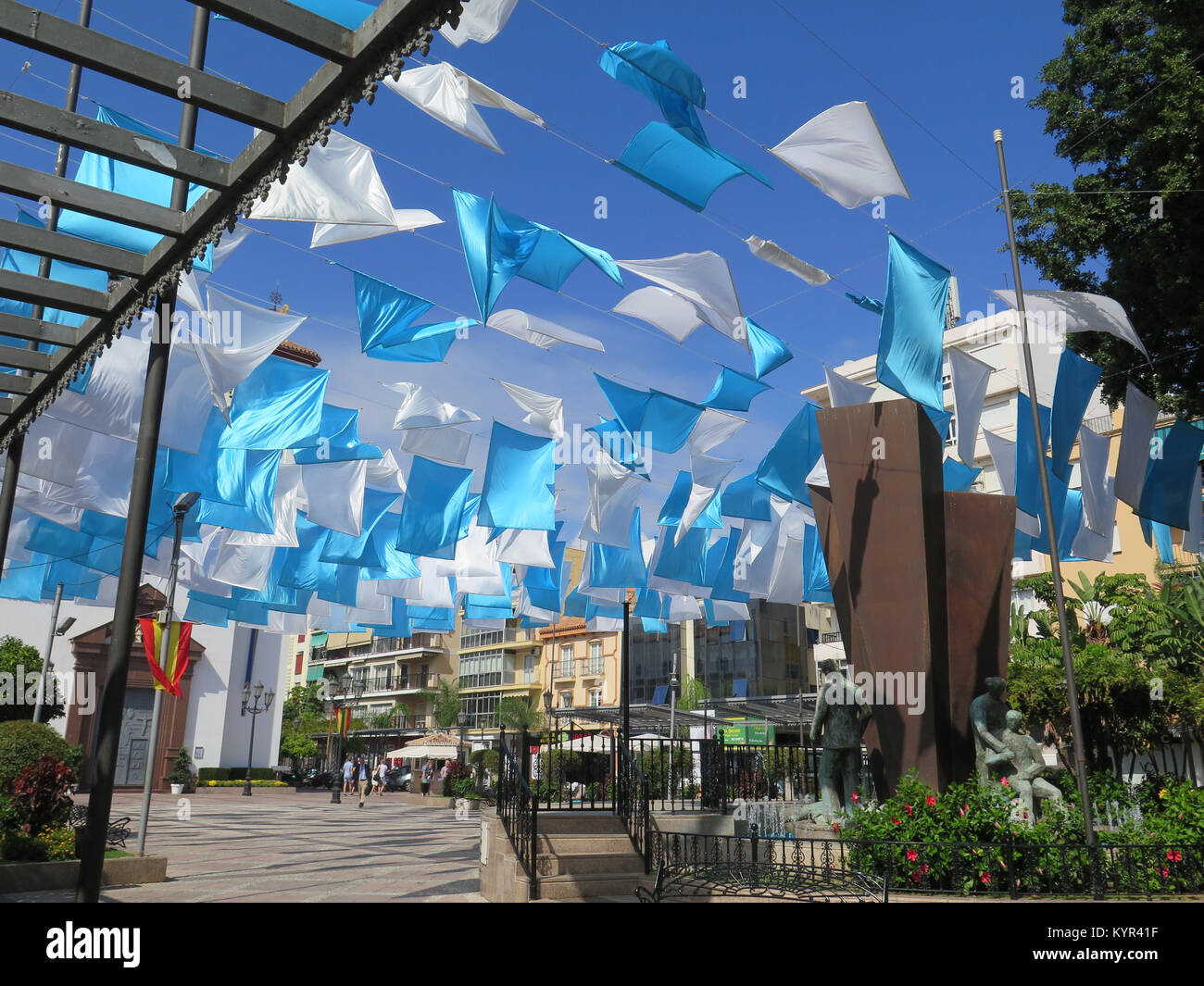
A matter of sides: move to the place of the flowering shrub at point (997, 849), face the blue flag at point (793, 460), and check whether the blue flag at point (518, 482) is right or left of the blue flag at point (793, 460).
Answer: left

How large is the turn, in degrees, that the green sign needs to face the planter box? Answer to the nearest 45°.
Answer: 0° — it already faces it

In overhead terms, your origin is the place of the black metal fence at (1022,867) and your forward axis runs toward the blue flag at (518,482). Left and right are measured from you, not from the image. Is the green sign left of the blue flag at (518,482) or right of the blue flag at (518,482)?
right

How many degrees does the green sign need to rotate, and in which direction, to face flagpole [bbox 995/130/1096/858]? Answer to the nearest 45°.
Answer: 0° — it already faces it

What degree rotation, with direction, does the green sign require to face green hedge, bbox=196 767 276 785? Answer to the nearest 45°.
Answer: approximately 90° to its right

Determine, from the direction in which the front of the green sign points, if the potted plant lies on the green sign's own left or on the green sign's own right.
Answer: on the green sign's own right

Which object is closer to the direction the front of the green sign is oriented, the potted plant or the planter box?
the planter box

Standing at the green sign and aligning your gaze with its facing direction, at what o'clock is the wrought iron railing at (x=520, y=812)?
The wrought iron railing is roughly at 12 o'clock from the green sign.

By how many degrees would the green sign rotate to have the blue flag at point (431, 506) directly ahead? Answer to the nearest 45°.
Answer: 0° — it already faces it

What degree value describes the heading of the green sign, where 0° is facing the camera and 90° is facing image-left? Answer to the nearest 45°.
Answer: approximately 0°

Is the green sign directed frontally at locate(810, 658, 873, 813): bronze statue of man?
yes
